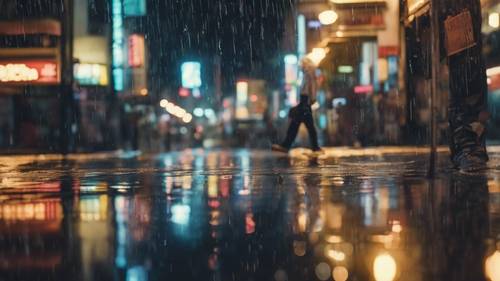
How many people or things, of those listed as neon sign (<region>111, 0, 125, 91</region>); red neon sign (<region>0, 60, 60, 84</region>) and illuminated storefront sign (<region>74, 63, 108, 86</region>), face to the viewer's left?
0

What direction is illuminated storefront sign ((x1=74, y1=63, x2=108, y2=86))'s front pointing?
toward the camera

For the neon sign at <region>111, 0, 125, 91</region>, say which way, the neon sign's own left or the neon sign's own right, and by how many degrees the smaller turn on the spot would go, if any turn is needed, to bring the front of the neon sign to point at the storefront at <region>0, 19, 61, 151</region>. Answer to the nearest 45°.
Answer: approximately 45° to the neon sign's own right

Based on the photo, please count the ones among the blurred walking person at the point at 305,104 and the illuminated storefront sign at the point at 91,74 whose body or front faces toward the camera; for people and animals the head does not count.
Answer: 1

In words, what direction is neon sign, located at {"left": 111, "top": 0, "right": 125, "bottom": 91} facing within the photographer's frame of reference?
facing the viewer

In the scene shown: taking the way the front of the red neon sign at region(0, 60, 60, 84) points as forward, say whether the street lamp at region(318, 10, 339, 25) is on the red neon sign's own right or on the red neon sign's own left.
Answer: on the red neon sign's own left

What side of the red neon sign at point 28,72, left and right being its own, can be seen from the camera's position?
front
